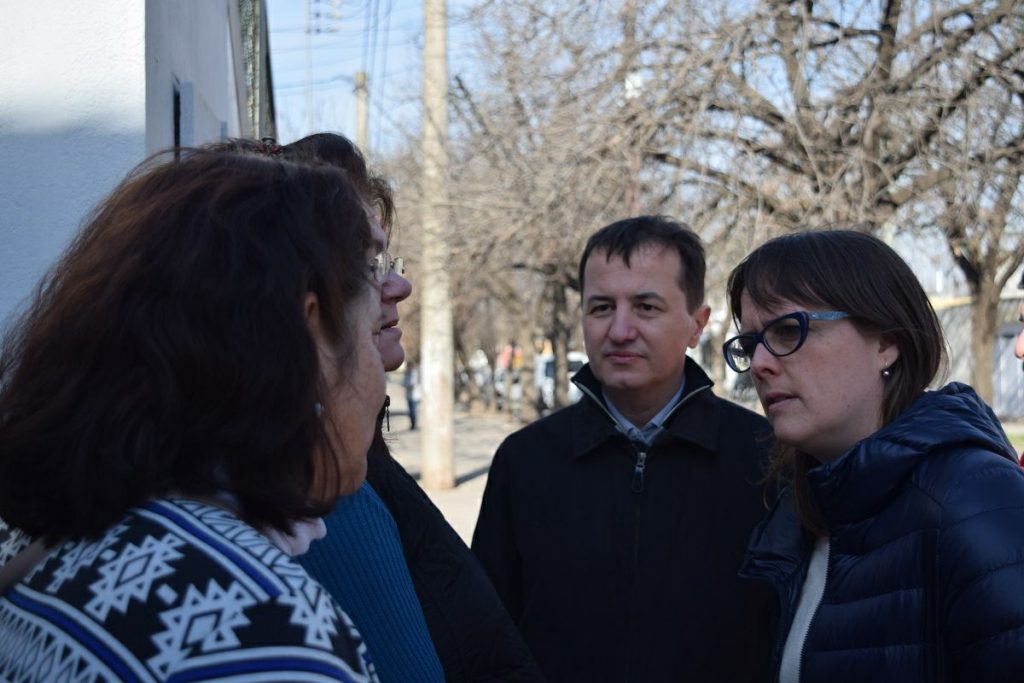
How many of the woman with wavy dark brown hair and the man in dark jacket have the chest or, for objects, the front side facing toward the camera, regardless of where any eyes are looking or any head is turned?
1

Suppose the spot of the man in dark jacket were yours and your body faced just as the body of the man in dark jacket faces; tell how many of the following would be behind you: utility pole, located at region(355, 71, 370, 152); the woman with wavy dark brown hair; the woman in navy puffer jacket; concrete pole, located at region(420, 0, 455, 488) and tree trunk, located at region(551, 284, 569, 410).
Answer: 3

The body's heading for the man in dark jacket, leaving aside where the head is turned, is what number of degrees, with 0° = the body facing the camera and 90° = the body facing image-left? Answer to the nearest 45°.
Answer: approximately 0°

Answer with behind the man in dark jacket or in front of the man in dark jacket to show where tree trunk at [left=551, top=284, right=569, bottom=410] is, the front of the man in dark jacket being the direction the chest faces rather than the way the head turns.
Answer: behind

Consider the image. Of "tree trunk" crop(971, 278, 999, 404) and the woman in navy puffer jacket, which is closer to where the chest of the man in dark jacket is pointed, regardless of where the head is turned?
the woman in navy puffer jacket

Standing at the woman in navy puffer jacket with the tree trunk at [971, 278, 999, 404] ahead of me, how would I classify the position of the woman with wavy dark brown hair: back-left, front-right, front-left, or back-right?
back-left

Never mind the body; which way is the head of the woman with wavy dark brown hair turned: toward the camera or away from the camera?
away from the camera

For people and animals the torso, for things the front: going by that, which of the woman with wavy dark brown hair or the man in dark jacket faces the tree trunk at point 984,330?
the woman with wavy dark brown hair

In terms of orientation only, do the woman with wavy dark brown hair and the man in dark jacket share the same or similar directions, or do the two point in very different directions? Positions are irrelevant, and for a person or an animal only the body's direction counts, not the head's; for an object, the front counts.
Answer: very different directions

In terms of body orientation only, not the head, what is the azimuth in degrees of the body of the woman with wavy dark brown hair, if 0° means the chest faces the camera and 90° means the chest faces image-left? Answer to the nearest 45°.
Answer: approximately 225°

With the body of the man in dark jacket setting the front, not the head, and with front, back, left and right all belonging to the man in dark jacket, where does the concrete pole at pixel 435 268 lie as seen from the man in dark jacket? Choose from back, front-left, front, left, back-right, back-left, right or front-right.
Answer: back

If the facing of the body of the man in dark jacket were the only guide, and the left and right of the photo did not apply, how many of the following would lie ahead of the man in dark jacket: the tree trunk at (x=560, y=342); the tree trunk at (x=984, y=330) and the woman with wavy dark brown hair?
1

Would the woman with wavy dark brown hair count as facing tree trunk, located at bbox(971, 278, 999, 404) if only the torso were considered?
yes
